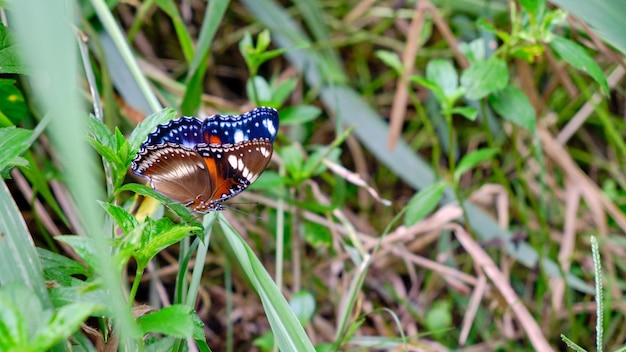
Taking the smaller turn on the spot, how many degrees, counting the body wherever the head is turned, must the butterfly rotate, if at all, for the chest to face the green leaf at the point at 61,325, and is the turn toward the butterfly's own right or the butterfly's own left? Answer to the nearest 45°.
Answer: approximately 90° to the butterfly's own right

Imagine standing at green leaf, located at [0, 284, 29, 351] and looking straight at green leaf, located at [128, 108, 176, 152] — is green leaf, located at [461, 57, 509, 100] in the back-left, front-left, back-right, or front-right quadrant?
front-right

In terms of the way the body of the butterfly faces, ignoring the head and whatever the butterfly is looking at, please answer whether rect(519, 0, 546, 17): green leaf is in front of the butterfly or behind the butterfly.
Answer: in front

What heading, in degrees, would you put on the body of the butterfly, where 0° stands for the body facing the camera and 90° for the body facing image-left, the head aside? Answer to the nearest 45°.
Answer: approximately 270°

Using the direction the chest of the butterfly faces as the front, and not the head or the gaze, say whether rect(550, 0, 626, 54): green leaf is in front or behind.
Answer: in front

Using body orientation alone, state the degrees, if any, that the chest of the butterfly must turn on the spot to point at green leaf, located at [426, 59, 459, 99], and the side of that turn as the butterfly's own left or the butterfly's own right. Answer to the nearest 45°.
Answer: approximately 45° to the butterfly's own left
